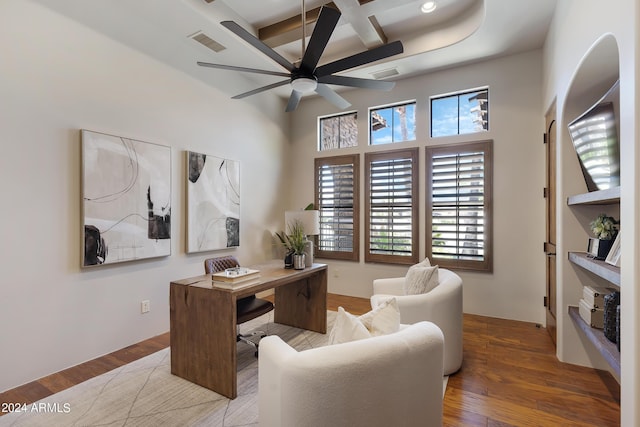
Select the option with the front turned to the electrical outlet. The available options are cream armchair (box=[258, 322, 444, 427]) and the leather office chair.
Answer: the cream armchair

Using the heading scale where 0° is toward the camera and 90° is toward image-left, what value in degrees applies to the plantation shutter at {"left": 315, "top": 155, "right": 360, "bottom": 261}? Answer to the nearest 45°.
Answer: approximately 45°

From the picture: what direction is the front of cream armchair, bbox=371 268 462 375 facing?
to the viewer's left

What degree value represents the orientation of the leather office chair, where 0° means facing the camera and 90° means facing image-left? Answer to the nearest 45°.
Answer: approximately 315°

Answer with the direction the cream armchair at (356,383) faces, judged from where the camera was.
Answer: facing away from the viewer and to the left of the viewer

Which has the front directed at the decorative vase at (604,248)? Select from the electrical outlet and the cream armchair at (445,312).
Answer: the electrical outlet

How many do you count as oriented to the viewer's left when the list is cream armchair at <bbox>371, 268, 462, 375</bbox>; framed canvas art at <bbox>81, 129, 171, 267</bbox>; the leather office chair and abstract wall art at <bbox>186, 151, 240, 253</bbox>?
1

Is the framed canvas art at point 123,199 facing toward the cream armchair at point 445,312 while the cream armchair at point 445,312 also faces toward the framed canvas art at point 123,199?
yes

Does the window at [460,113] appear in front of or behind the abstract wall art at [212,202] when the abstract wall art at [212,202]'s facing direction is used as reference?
in front

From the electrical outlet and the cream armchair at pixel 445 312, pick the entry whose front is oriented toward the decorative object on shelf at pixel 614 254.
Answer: the electrical outlet

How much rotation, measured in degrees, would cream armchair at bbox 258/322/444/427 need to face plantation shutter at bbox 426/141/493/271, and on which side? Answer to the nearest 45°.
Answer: approximately 90° to its right

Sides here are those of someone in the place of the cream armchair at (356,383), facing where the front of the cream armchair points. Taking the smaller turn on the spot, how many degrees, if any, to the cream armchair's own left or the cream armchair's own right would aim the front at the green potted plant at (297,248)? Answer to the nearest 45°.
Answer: approximately 45° to the cream armchair's own right

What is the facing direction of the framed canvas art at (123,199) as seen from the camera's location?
facing the viewer and to the right of the viewer

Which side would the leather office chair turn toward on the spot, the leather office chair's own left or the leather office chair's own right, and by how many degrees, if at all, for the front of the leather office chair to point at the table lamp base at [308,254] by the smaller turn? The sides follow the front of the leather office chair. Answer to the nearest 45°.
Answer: approximately 45° to the leather office chair's own left
